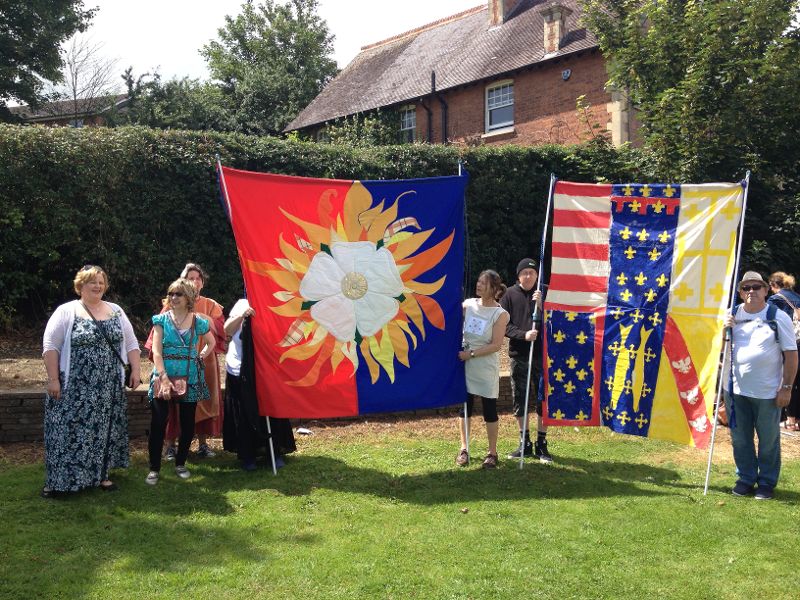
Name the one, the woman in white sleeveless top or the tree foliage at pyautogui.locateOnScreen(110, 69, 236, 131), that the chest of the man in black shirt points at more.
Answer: the woman in white sleeveless top

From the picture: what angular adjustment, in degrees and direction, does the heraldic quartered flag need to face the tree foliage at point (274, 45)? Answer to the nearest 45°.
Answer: approximately 135° to its right

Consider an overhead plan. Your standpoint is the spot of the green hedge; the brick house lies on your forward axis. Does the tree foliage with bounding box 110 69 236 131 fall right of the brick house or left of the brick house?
left

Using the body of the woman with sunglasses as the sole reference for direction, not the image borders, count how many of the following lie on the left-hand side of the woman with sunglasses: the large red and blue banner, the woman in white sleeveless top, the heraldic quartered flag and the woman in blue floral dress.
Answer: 3

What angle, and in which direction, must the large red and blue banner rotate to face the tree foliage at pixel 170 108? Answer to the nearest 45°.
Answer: approximately 180°

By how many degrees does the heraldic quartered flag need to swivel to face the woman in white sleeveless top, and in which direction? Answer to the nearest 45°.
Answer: approximately 90° to its right

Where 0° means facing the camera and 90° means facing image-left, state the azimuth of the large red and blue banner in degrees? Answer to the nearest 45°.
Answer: approximately 0°

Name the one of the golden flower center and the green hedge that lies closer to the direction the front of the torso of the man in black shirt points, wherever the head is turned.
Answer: the golden flower center

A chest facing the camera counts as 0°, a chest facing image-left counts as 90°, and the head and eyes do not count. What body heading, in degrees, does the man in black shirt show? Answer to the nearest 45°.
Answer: approximately 0°
